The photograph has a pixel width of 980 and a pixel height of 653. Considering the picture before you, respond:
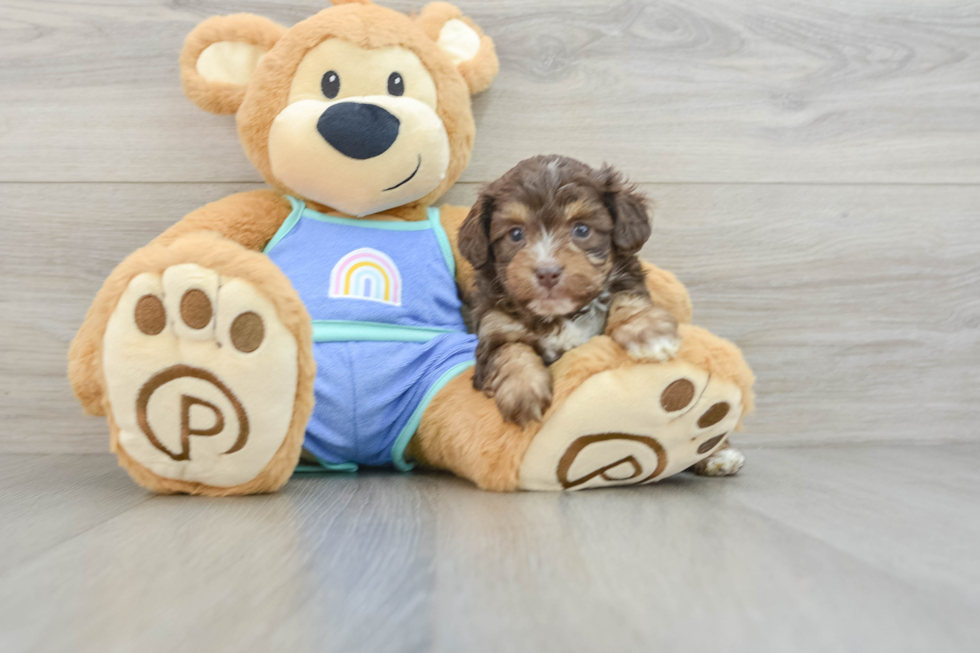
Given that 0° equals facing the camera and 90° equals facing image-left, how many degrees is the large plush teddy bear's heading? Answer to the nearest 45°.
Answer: approximately 0°

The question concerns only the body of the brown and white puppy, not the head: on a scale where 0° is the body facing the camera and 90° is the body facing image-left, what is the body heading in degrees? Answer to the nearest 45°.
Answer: approximately 0°
